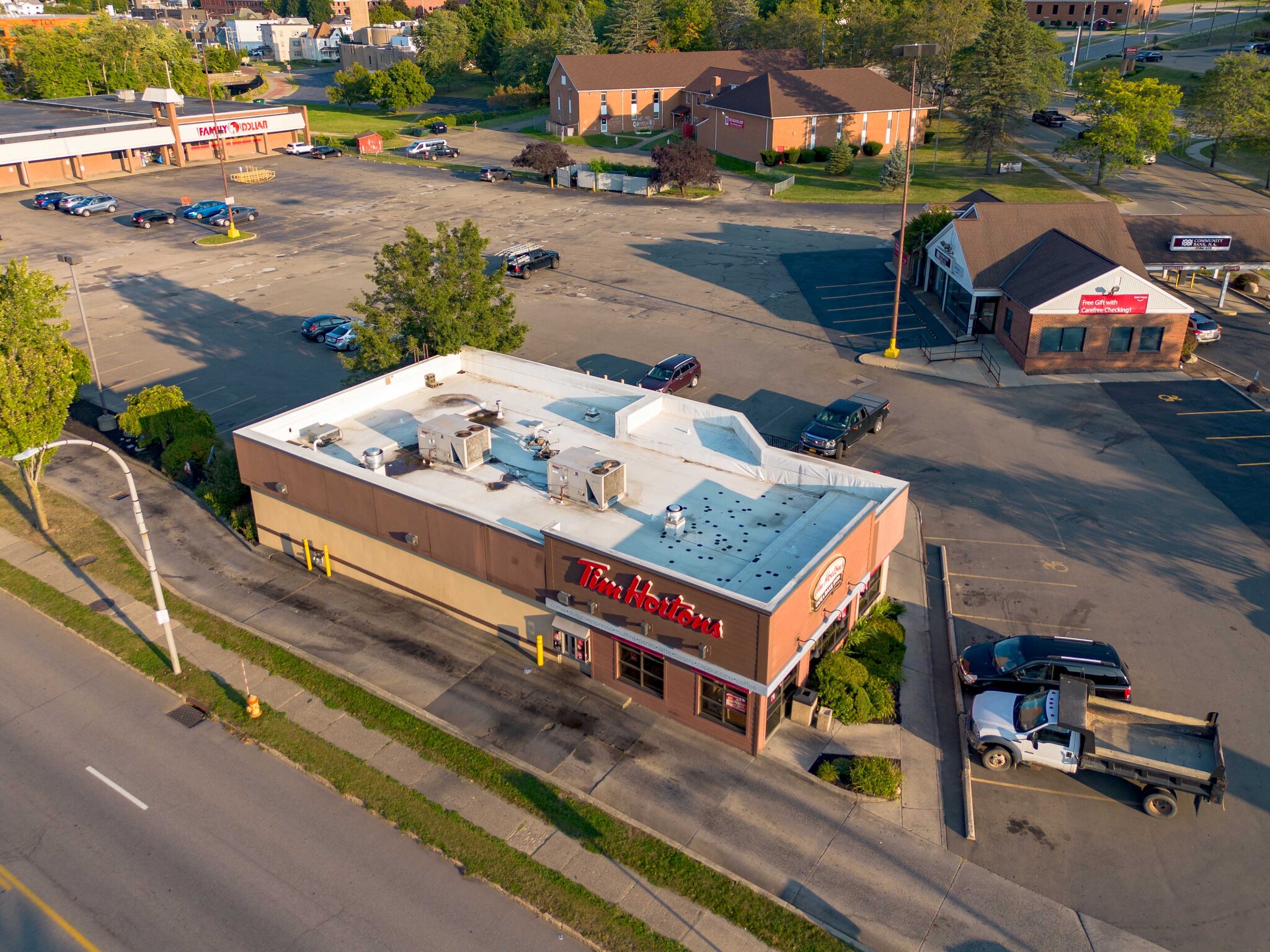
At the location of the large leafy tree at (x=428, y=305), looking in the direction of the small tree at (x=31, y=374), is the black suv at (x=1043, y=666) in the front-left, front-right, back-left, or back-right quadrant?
back-left

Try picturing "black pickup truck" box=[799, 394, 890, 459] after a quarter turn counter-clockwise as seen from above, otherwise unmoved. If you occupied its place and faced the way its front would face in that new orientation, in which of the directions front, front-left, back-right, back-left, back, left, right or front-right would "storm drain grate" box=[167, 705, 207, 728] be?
right

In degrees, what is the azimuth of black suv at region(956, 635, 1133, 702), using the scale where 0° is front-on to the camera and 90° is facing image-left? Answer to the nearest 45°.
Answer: approximately 90°

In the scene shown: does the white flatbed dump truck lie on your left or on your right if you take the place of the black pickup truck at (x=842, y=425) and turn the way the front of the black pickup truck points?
on your left

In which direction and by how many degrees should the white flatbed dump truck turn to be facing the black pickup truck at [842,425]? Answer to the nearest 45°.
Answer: approximately 45° to its right

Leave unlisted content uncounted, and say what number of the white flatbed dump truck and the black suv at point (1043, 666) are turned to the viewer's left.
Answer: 2

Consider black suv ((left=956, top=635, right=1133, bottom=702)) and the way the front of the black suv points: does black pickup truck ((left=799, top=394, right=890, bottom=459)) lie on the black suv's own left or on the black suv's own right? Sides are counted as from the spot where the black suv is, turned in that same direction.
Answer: on the black suv's own right

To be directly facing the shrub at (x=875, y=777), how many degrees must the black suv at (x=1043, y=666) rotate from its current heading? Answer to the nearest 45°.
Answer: approximately 45° to its left

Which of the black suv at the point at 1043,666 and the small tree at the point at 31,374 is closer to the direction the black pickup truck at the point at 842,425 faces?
the small tree

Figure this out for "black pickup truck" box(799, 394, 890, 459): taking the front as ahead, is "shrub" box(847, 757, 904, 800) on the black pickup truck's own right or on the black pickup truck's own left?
on the black pickup truck's own left

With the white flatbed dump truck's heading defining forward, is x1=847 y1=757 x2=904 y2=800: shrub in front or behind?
in front

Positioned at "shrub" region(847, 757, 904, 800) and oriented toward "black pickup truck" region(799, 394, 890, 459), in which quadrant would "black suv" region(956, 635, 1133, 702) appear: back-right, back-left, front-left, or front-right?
front-right

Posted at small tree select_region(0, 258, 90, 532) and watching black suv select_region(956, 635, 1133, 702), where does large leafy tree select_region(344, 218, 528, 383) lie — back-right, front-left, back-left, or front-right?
front-left

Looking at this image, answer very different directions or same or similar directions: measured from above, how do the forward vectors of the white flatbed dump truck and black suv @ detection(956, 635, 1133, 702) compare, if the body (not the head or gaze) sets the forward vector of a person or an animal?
same or similar directions

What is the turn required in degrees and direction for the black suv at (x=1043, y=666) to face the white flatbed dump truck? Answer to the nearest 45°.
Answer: approximately 135° to its left

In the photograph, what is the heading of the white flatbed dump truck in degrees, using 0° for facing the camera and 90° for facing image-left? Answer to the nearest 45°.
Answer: approximately 90°
